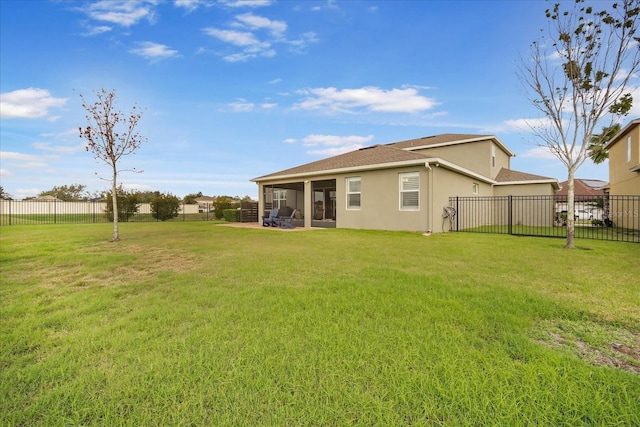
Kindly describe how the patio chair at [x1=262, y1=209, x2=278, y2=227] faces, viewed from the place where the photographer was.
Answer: facing the viewer and to the left of the viewer

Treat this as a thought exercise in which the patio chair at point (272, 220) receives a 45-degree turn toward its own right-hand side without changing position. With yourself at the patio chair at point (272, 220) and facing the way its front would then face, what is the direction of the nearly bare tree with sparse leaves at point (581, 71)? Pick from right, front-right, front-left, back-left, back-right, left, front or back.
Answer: back-left

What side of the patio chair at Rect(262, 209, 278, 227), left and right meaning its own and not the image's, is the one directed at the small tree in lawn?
front

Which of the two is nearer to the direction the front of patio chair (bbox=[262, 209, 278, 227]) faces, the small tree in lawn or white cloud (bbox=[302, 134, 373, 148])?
the small tree in lawn

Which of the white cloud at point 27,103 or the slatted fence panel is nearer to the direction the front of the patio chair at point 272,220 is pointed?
the white cloud

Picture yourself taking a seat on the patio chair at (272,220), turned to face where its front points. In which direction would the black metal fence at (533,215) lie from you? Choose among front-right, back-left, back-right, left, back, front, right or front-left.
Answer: back-left

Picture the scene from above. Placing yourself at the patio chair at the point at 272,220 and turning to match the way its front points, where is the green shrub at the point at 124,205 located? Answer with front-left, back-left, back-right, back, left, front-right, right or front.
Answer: right

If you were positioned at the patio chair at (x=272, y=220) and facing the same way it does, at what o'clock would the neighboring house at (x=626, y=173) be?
The neighboring house is roughly at 8 o'clock from the patio chair.

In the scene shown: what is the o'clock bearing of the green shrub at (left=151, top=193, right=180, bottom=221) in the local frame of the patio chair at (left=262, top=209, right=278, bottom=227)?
The green shrub is roughly at 3 o'clock from the patio chair.
